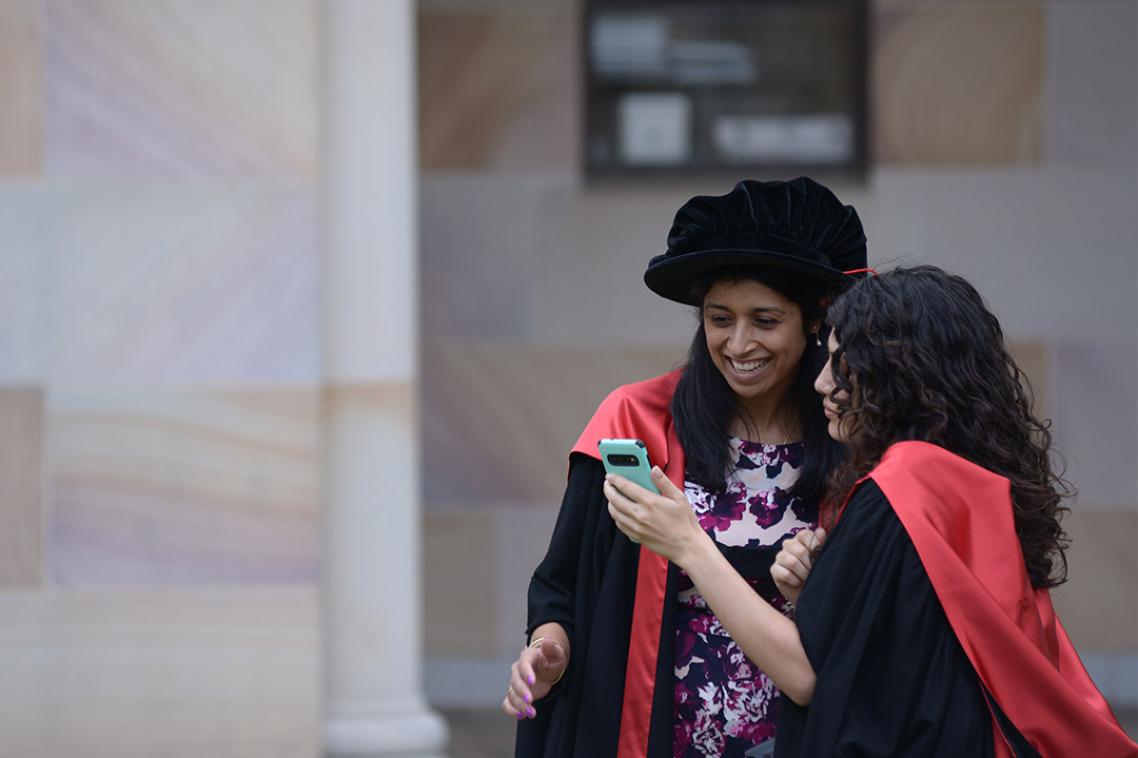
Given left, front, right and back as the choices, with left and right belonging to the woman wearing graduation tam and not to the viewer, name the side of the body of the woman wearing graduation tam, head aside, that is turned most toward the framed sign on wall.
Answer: back

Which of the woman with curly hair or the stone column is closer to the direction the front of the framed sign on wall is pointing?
the woman with curly hair

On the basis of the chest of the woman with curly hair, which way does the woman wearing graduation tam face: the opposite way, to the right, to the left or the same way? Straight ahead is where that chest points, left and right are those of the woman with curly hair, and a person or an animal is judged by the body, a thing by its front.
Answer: to the left

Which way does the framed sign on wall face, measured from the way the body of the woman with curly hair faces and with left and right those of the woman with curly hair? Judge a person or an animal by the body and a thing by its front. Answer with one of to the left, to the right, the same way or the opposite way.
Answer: to the left

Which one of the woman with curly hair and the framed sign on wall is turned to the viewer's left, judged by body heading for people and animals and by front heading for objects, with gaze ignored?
the woman with curly hair

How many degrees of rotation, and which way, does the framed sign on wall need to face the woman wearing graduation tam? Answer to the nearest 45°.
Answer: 0° — it already faces them

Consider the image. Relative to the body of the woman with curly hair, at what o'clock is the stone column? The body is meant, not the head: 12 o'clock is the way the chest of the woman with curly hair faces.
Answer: The stone column is roughly at 2 o'clock from the woman with curly hair.

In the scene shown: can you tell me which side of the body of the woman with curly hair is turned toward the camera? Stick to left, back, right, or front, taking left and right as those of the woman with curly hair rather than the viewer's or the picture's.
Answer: left

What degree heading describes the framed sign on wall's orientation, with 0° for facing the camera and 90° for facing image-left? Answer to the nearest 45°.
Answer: approximately 0°
